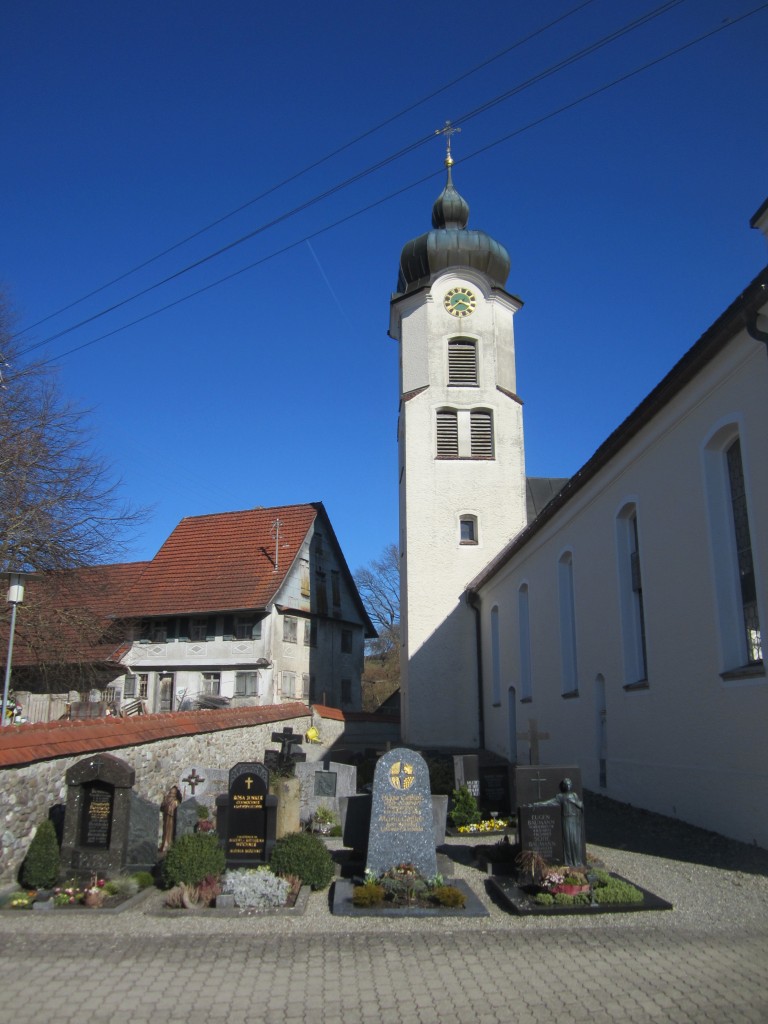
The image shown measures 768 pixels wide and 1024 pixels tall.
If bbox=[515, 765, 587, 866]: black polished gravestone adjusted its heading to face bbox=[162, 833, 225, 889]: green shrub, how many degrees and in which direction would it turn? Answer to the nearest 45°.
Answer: approximately 90° to its right

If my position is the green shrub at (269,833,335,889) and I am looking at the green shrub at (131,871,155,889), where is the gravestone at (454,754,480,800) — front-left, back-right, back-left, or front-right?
back-right

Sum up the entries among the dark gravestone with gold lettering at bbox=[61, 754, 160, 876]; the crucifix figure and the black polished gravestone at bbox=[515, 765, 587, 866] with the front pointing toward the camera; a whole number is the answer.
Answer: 3

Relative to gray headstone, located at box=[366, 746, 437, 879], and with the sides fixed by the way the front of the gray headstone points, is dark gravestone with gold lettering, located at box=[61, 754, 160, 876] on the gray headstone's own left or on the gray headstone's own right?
on the gray headstone's own right

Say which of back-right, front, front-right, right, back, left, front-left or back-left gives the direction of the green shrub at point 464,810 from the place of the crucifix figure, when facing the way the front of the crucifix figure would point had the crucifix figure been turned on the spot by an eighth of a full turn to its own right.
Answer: left

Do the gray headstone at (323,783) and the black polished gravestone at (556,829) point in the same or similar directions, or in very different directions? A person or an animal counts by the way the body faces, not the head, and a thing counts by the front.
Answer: same or similar directions

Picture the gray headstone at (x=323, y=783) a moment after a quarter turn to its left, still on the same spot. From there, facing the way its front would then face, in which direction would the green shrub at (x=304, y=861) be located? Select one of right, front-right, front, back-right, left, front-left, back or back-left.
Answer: right

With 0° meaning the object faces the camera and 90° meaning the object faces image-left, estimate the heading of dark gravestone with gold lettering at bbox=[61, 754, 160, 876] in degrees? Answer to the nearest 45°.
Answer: approximately 0°

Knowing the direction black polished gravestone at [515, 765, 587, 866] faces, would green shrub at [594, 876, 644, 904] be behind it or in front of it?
in front

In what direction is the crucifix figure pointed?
toward the camera

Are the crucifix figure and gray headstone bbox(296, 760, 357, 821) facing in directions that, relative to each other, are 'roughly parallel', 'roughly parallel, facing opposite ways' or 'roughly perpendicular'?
roughly parallel

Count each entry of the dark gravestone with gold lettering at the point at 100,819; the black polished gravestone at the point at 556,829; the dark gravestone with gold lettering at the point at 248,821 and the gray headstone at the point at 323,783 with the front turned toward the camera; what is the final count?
4

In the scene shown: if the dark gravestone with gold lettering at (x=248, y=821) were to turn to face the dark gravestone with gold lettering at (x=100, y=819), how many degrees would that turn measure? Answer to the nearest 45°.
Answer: approximately 90° to its right

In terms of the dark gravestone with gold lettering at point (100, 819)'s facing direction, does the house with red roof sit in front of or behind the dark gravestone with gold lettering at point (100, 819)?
behind

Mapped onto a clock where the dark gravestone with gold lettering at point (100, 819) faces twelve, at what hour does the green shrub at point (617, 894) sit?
The green shrub is roughly at 10 o'clock from the dark gravestone with gold lettering.

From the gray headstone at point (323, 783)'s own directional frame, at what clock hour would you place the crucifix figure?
The crucifix figure is roughly at 5 o'clock from the gray headstone.

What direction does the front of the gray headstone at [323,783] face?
toward the camera

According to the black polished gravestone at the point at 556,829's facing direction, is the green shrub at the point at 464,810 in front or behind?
behind
